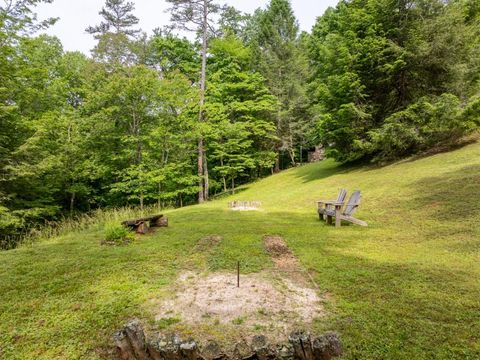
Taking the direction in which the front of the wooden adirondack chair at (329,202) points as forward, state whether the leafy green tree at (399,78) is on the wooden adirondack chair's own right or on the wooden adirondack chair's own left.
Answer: on the wooden adirondack chair's own right

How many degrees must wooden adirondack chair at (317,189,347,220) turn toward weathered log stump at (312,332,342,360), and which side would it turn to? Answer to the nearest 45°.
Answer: approximately 90° to its left

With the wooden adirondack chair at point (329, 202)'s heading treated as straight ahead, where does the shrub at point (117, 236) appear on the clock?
The shrub is roughly at 11 o'clock from the wooden adirondack chair.

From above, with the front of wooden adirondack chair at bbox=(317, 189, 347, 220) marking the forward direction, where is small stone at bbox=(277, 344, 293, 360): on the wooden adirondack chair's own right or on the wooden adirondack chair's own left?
on the wooden adirondack chair's own left

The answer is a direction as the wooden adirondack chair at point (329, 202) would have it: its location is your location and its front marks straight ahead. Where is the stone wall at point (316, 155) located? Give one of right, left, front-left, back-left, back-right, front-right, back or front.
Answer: right

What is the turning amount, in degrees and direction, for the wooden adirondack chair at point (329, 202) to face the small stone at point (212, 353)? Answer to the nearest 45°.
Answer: approximately 90° to its left

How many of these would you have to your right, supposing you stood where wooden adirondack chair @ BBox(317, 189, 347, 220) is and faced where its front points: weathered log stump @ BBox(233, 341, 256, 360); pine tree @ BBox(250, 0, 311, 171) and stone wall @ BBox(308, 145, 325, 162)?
2

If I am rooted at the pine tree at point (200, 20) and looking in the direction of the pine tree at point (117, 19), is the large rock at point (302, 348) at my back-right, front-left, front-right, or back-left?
back-left

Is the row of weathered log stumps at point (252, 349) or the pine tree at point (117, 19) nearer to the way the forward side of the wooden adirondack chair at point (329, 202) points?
the pine tree

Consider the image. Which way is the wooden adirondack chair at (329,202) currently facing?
to the viewer's left

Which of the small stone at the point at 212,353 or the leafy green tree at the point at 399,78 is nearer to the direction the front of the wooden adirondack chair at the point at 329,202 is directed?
the small stone

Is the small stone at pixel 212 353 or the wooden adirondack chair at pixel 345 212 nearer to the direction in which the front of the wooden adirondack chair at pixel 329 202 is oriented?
the small stone

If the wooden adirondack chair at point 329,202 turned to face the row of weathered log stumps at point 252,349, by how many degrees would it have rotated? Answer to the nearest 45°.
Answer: approximately 90° to its left

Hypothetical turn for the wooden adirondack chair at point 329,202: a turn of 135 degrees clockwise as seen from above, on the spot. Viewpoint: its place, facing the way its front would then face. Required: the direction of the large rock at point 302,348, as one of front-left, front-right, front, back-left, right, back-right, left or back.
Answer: back-right

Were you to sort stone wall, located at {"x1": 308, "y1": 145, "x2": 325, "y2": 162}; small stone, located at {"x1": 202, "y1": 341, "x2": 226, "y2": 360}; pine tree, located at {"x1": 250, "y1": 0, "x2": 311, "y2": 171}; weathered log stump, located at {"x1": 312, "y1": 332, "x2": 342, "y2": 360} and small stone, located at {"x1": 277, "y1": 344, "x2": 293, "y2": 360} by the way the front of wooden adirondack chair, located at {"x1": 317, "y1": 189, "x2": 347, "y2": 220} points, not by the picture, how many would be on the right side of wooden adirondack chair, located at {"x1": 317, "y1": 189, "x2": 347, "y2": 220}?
2

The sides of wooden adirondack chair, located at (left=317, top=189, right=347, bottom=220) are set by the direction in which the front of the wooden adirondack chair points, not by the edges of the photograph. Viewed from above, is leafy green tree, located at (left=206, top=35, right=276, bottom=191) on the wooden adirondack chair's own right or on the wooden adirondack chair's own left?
on the wooden adirondack chair's own right
